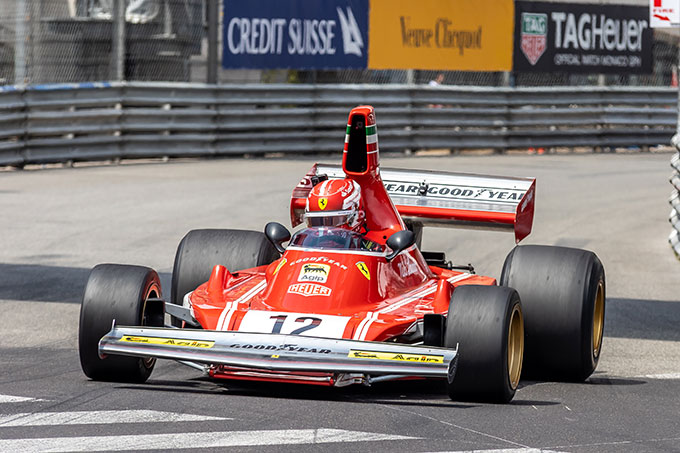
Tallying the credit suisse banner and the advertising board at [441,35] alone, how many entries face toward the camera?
2

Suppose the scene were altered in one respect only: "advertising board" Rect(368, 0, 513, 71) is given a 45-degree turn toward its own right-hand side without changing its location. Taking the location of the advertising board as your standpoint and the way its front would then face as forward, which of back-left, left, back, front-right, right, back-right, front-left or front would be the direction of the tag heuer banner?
back

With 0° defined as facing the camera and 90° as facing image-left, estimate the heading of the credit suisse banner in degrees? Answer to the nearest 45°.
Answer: approximately 0°

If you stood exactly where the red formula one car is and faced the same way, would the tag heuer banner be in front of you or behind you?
behind

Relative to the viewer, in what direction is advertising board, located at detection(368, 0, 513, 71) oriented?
toward the camera

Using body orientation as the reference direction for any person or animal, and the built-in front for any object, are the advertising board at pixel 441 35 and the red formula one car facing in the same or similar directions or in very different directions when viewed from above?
same or similar directions

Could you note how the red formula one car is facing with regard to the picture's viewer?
facing the viewer

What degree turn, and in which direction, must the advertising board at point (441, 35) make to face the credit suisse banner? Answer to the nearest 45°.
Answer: approximately 45° to its right

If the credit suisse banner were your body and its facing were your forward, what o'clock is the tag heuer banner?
The tag heuer banner is roughly at 8 o'clock from the credit suisse banner.

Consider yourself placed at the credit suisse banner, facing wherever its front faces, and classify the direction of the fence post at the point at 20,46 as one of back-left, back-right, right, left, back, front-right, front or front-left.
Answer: front-right

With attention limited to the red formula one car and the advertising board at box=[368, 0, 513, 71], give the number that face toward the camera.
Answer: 2

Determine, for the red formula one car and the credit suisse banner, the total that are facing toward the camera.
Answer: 2

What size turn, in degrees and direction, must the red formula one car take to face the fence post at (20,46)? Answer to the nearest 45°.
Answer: approximately 180°

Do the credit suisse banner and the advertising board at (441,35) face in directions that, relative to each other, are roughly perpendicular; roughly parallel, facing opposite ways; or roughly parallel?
roughly parallel

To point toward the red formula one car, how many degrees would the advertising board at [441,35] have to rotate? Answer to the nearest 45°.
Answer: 0° — it already faces it
